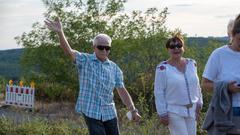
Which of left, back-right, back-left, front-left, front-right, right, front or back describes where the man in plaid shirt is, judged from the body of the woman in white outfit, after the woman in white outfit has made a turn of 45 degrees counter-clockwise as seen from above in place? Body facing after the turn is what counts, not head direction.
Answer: back

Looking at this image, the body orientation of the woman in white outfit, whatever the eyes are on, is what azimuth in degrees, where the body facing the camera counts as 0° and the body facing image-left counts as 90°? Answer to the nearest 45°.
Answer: approximately 315°

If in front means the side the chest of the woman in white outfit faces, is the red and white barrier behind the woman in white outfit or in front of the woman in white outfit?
behind
